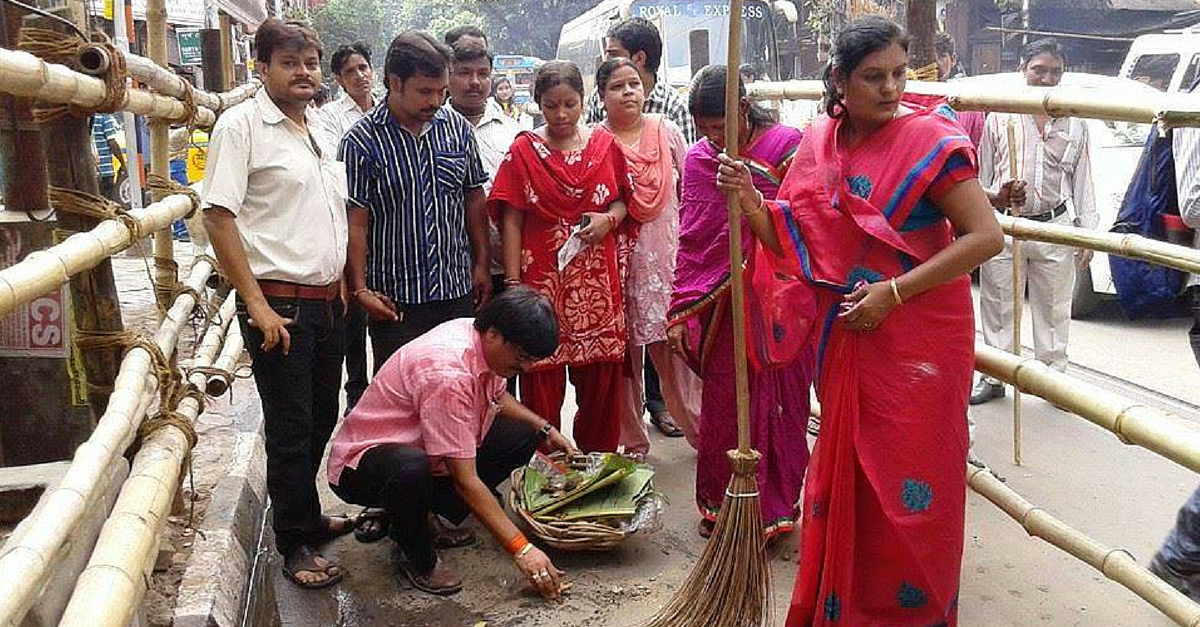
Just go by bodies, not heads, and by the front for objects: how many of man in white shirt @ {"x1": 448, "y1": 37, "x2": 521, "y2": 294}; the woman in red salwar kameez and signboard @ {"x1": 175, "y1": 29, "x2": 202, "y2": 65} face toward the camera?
3

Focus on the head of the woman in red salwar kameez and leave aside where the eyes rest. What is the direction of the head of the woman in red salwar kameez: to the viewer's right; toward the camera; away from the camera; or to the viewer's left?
toward the camera

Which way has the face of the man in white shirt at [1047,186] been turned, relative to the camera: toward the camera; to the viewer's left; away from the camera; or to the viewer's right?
toward the camera

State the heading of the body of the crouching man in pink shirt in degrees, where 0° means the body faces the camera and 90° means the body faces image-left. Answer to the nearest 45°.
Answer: approximately 315°

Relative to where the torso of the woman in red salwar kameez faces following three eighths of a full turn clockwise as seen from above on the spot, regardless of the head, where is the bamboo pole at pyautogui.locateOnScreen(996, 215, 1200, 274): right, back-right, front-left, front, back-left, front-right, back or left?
back

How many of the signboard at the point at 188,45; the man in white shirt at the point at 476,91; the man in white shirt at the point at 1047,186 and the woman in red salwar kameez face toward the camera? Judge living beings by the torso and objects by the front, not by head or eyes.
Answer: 4

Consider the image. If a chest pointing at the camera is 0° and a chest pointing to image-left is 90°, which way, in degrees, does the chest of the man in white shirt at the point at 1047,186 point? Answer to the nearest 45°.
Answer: approximately 0°

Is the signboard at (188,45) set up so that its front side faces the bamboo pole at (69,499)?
yes

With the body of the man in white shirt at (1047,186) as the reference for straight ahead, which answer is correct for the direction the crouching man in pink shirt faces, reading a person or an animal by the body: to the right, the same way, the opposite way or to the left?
to the left

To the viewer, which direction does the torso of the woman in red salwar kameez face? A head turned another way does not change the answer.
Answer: toward the camera

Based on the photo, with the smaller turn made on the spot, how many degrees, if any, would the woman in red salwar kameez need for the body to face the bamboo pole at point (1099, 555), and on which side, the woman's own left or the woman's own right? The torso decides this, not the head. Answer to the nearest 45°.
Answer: approximately 45° to the woman's own left

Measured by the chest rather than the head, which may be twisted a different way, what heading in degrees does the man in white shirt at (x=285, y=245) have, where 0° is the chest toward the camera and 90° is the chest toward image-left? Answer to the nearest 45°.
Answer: approximately 315°

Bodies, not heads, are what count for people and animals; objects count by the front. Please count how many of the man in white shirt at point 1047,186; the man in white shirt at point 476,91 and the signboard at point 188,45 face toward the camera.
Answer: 3

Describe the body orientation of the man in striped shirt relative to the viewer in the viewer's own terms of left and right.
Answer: facing the viewer and to the right of the viewer

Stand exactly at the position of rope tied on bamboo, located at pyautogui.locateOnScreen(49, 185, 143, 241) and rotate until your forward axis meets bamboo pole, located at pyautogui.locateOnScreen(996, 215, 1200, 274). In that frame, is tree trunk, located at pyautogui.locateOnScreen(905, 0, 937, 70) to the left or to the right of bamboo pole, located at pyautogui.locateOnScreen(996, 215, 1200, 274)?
left

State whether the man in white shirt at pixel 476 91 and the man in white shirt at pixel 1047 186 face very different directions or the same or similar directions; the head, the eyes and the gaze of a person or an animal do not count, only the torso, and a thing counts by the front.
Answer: same or similar directions

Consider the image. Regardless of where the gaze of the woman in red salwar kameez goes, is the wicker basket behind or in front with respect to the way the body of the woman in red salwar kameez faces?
in front
